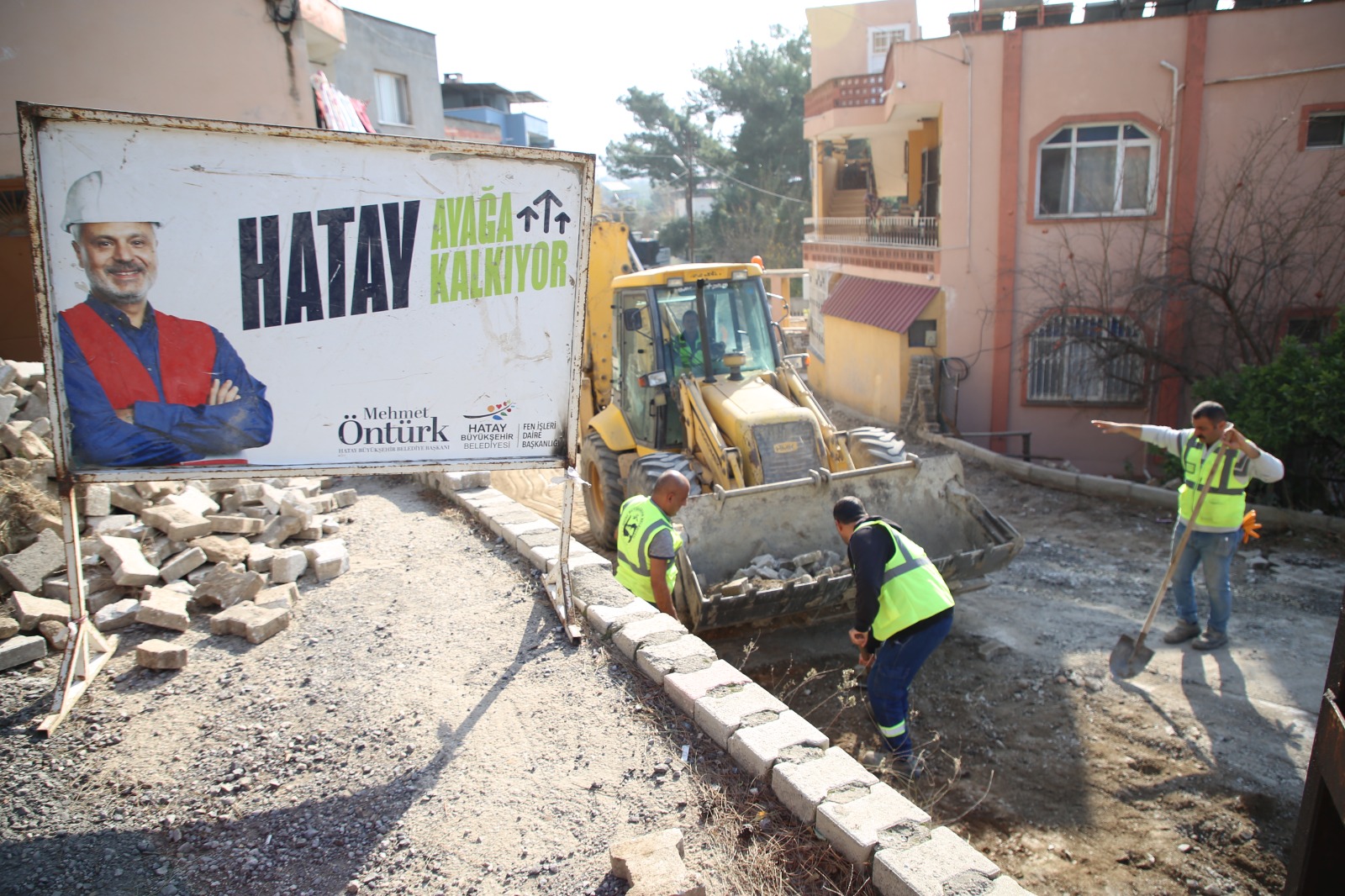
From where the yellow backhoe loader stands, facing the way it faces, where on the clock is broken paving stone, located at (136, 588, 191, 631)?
The broken paving stone is roughly at 3 o'clock from the yellow backhoe loader.

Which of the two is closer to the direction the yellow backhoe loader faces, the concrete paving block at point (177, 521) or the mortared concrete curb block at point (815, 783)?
the mortared concrete curb block

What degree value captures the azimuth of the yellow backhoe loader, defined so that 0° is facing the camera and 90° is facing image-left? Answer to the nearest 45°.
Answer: approximately 315°

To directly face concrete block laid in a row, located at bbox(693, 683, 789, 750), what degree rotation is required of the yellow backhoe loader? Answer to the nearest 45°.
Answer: approximately 45° to its right

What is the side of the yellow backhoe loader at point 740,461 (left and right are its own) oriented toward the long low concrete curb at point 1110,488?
left

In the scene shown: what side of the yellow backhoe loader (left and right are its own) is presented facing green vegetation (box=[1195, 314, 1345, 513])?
left

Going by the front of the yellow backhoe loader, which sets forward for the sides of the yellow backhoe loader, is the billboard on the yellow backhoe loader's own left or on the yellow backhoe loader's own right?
on the yellow backhoe loader's own right

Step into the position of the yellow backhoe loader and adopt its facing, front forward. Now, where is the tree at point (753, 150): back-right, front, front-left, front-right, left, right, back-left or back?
back-left

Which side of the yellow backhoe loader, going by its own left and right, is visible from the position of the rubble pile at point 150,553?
right

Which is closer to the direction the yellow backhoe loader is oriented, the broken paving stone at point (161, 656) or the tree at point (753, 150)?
the broken paving stone

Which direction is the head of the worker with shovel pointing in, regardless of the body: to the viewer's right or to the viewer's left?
to the viewer's left

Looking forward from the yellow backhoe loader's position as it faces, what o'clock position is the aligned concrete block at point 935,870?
The aligned concrete block is roughly at 1 o'clock from the yellow backhoe loader.

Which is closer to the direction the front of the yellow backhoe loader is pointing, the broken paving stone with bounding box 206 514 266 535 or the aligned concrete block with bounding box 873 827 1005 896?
the aligned concrete block

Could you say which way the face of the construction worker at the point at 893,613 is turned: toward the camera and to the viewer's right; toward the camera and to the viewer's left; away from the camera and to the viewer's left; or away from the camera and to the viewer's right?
away from the camera and to the viewer's left

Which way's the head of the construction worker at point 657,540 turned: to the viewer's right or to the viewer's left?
to the viewer's right

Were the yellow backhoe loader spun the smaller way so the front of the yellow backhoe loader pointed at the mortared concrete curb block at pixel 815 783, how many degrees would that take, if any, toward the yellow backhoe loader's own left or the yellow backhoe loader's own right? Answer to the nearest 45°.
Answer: approximately 45° to the yellow backhoe loader's own right

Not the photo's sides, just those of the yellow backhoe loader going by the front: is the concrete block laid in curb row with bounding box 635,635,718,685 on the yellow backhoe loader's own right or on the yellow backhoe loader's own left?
on the yellow backhoe loader's own right
